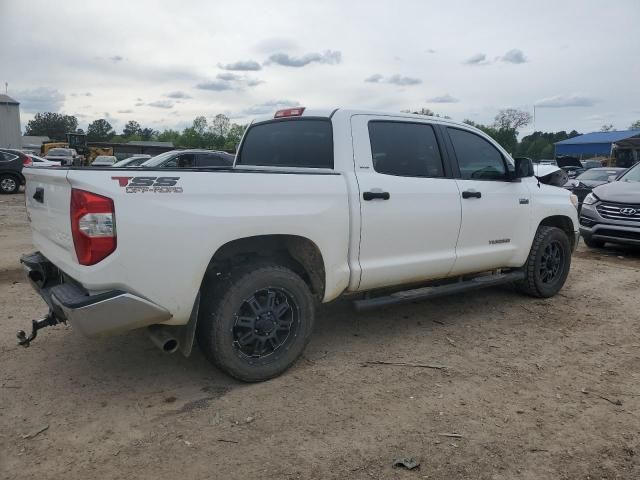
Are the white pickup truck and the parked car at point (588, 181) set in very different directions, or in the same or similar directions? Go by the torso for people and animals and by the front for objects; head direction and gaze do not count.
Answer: very different directions

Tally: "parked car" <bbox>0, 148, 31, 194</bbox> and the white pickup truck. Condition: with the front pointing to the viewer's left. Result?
1

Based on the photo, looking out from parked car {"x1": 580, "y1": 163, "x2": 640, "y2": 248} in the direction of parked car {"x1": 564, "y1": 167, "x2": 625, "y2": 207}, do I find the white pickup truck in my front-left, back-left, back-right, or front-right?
back-left

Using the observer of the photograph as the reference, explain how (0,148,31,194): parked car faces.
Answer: facing to the left of the viewer

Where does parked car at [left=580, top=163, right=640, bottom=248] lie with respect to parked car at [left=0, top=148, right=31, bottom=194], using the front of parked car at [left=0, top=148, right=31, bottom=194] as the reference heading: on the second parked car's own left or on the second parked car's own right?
on the second parked car's own left

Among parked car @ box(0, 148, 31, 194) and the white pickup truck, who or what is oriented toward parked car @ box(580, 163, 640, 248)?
the white pickup truck

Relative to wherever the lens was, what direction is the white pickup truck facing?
facing away from the viewer and to the right of the viewer

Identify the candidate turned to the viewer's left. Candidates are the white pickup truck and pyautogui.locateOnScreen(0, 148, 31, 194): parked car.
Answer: the parked car

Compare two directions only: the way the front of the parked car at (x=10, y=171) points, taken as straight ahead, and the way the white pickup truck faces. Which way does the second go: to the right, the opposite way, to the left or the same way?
the opposite way

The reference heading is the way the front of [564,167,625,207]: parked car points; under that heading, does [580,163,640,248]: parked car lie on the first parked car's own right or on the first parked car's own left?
on the first parked car's own left

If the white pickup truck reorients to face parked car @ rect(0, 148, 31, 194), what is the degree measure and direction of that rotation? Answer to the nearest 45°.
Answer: approximately 90° to its left

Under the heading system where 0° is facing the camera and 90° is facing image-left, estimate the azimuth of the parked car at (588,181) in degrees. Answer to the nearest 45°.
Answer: approximately 45°

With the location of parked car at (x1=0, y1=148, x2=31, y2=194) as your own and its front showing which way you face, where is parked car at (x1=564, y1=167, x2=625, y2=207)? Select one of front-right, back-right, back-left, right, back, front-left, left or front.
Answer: back-left
